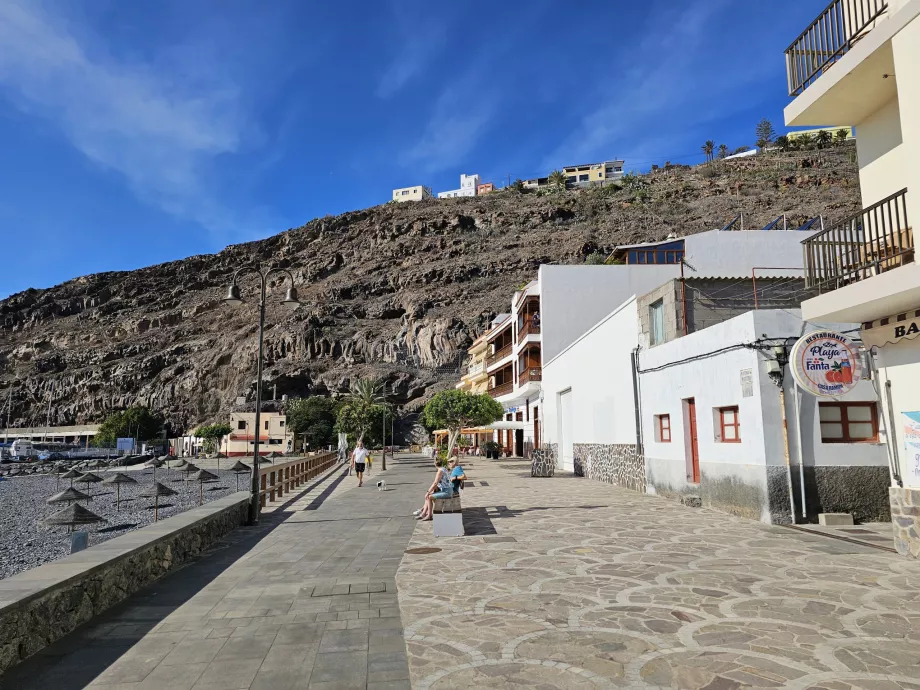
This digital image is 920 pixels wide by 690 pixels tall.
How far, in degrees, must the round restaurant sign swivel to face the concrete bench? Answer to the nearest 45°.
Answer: approximately 90° to its right

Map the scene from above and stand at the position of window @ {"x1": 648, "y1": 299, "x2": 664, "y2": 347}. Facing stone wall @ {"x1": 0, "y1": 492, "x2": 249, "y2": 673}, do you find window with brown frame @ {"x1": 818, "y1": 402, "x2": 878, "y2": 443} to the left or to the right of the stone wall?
left

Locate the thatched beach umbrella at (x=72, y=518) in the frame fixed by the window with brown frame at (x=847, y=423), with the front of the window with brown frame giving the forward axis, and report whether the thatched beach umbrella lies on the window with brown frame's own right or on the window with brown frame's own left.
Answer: on the window with brown frame's own right

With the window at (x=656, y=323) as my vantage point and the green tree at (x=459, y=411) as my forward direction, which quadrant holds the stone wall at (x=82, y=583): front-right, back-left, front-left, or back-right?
back-left

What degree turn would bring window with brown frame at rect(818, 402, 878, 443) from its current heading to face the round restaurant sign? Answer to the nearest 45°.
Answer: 0° — it already faces it

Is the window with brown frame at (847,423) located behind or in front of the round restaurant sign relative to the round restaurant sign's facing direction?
behind

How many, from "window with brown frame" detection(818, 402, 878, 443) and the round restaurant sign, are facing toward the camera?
2

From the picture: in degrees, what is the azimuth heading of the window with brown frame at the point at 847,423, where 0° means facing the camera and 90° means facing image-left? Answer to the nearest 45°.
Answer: approximately 0°

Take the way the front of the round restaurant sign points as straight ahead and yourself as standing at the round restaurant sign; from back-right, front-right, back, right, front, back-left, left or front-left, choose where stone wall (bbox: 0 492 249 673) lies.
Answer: front-right
